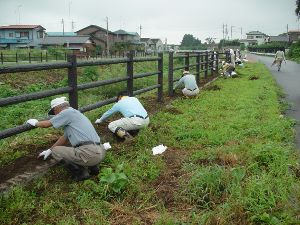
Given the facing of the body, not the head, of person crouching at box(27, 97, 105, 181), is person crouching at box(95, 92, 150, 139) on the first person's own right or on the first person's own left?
on the first person's own right

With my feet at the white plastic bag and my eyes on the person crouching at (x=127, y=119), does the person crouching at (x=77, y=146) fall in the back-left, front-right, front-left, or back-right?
back-left

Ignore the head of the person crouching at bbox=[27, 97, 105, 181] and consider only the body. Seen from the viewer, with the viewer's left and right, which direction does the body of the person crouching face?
facing to the left of the viewer

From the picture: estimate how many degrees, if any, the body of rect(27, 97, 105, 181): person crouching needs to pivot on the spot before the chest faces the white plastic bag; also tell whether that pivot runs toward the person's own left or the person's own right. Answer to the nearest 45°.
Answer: approximately 135° to the person's own right

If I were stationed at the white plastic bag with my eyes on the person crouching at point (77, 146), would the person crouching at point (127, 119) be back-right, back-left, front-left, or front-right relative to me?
back-right
